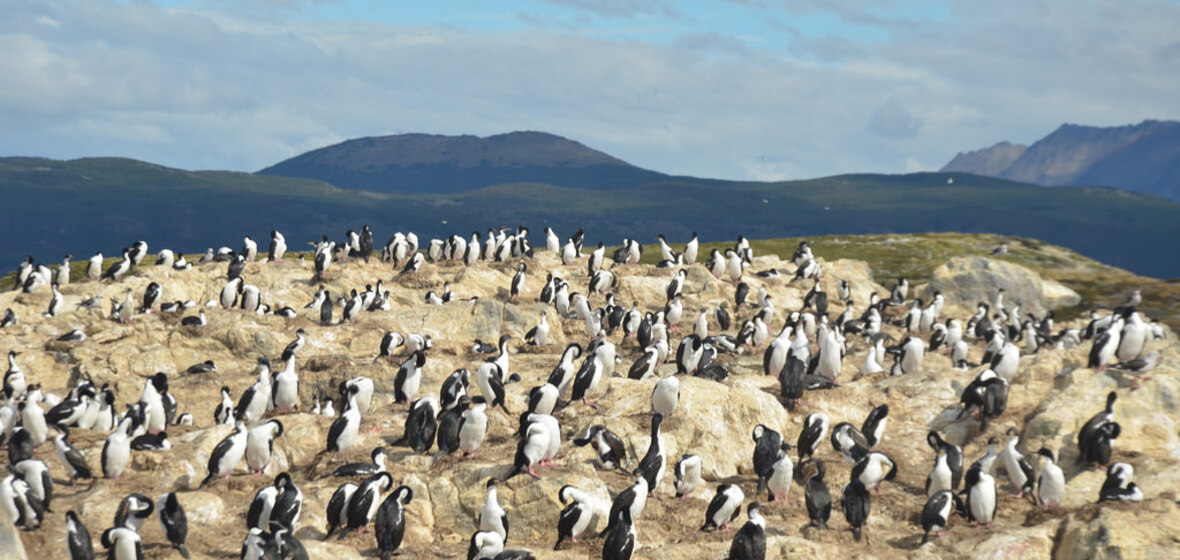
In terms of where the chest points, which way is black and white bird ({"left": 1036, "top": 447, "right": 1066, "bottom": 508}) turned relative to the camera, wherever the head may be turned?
toward the camera

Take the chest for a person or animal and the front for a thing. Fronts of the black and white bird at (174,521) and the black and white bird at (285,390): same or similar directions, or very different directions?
very different directions

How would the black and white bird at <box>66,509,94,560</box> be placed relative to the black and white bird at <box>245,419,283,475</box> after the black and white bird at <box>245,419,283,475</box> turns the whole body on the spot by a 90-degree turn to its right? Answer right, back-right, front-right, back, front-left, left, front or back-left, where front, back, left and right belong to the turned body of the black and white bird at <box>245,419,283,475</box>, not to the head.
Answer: front

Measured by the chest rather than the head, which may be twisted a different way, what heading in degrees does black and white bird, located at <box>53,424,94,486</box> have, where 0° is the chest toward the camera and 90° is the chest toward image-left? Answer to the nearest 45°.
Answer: approximately 90°

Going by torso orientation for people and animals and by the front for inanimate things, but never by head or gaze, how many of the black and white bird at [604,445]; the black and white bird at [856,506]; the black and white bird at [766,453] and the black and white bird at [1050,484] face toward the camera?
1

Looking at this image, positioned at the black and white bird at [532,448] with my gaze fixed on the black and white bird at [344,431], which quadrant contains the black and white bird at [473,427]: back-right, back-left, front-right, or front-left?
front-right

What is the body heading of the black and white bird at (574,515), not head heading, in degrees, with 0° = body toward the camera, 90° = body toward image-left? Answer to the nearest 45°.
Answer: approximately 315°

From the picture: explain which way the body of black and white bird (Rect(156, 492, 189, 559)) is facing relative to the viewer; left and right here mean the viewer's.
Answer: facing away from the viewer and to the left of the viewer

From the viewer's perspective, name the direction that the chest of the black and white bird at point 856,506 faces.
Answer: away from the camera
